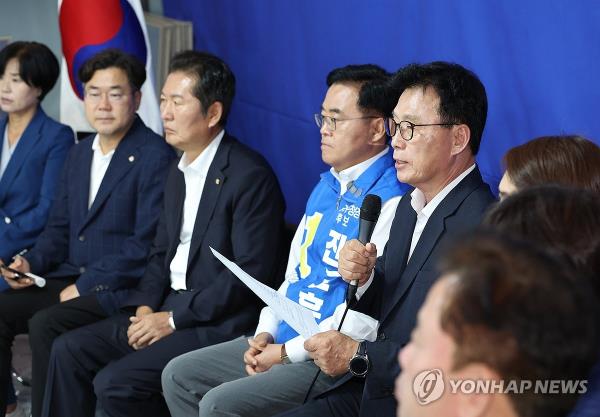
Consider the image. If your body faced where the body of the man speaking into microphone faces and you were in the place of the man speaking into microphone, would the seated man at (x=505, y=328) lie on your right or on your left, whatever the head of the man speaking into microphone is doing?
on your left

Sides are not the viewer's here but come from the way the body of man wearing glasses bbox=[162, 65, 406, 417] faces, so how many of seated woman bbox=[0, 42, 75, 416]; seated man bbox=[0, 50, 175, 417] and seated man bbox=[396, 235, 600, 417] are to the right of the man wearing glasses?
2

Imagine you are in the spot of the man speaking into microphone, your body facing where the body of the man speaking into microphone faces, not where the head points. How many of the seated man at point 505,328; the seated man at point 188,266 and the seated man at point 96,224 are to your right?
2

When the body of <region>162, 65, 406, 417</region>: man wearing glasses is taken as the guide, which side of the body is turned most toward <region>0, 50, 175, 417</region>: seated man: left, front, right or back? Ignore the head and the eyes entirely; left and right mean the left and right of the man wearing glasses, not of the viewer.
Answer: right

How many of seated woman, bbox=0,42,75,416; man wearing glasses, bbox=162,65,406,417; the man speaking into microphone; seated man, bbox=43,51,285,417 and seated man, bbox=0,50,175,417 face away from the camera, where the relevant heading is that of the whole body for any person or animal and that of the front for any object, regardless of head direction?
0

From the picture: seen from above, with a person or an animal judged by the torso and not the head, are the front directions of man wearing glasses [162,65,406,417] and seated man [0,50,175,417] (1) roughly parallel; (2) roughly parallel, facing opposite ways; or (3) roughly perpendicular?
roughly parallel

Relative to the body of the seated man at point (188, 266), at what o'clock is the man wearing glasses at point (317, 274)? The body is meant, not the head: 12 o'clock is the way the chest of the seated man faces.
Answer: The man wearing glasses is roughly at 9 o'clock from the seated man.

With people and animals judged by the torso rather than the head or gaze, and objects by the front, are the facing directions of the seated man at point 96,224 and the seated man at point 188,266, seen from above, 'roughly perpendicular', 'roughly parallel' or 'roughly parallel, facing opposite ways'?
roughly parallel

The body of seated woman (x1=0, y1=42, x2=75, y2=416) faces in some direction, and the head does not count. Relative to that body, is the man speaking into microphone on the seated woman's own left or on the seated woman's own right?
on the seated woman's own left

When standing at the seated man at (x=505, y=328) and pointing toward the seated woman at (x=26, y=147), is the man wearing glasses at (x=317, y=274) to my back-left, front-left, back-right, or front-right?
front-right

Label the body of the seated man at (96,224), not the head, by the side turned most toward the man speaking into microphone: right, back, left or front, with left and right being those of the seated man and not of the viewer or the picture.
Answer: left
